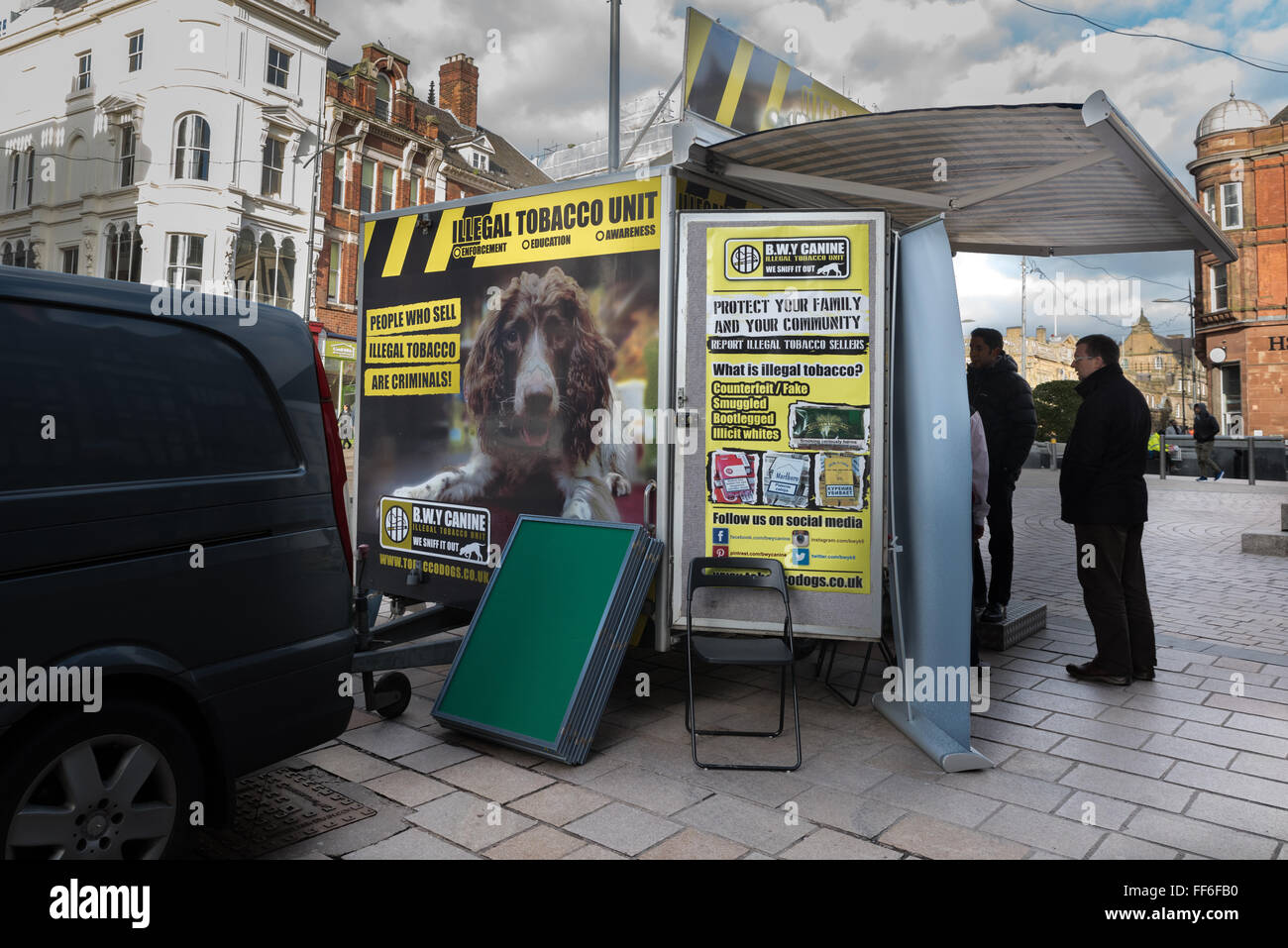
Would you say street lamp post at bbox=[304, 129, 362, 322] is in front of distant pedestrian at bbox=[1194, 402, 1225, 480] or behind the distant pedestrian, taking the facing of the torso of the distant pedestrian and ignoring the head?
in front

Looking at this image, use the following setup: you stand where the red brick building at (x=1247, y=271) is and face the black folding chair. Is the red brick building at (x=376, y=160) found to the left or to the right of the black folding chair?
right

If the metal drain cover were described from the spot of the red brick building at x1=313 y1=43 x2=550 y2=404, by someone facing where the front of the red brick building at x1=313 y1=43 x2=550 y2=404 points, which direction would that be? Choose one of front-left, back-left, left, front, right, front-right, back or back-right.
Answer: front-right

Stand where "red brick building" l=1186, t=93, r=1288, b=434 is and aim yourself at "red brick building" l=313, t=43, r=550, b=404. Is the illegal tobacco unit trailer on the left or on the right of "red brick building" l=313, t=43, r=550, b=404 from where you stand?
left

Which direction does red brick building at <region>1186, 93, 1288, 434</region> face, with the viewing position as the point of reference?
facing the viewer and to the left of the viewer

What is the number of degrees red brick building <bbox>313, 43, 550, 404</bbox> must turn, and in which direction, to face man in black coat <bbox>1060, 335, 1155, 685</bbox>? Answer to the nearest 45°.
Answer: approximately 45° to its right

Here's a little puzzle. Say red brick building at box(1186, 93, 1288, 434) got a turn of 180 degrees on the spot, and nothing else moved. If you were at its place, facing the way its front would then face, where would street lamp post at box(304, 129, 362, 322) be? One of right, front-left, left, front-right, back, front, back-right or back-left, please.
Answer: back

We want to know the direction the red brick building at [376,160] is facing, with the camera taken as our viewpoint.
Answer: facing the viewer and to the right of the viewer

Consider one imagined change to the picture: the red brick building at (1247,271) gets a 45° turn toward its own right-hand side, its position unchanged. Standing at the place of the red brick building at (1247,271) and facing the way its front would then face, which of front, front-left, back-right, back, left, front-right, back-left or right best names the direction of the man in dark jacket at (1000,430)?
left

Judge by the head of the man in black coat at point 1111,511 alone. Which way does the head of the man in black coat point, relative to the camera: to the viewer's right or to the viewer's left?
to the viewer's left
